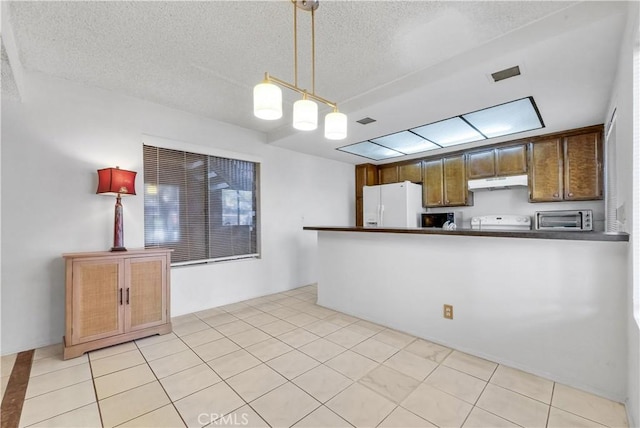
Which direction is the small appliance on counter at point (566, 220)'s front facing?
toward the camera

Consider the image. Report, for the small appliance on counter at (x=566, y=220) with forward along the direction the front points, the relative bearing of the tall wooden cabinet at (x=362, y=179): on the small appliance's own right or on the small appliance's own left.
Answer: on the small appliance's own right

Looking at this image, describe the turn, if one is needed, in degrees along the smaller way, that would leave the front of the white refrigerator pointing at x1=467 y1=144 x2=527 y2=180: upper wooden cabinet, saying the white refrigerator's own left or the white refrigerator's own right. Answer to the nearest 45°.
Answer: approximately 135° to the white refrigerator's own left

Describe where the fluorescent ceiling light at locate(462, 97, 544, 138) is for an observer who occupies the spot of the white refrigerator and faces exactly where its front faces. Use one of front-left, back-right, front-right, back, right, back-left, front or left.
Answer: left

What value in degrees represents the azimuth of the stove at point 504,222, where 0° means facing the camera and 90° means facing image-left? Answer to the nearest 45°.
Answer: approximately 0°

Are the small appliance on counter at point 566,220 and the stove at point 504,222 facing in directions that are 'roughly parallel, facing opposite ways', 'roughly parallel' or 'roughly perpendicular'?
roughly parallel

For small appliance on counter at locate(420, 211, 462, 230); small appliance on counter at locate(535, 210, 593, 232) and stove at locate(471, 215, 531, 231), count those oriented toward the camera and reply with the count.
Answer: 3

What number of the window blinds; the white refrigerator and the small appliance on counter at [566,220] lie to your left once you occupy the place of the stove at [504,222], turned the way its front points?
1

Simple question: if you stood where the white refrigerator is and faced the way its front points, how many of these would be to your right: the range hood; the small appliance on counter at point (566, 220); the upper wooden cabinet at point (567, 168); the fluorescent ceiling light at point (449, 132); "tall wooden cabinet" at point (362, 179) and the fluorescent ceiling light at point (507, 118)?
1

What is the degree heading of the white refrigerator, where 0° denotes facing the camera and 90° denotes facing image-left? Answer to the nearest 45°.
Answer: approximately 45°

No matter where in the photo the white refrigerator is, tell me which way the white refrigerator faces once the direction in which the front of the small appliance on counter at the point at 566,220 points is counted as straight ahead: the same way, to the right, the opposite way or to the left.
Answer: the same way

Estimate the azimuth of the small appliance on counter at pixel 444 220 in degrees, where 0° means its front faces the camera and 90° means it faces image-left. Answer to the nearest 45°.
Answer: approximately 0°

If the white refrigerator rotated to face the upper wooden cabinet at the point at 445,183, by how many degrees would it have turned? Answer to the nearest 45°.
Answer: approximately 135° to its left

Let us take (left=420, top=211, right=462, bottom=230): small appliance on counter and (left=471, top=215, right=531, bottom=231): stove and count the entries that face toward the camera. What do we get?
2

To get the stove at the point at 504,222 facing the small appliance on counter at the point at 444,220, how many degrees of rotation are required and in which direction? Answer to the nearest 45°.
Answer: approximately 90° to its right
